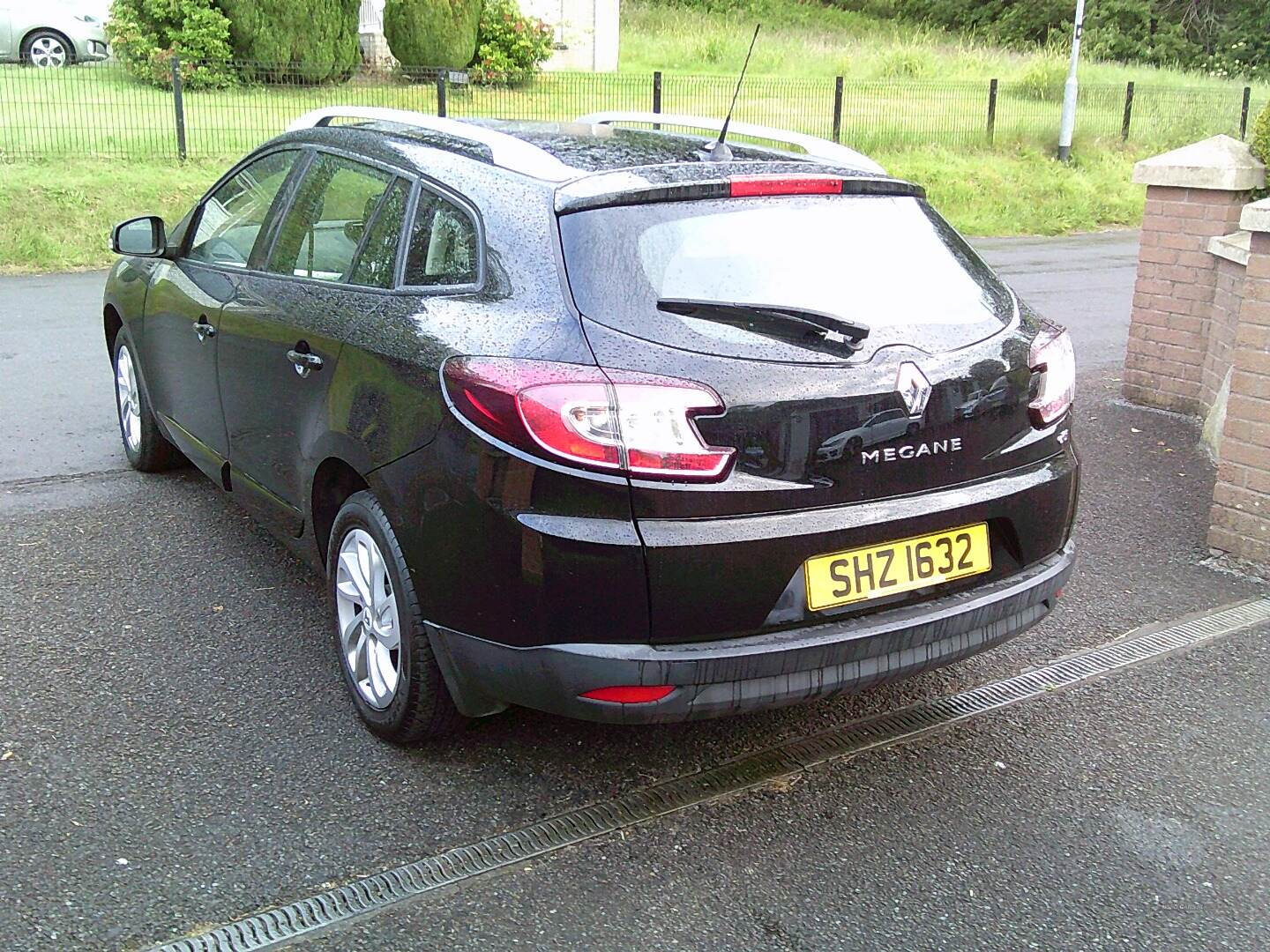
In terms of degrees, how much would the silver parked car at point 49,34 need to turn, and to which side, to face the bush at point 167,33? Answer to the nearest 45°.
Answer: approximately 45° to its right

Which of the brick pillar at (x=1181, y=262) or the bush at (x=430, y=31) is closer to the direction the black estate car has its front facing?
the bush

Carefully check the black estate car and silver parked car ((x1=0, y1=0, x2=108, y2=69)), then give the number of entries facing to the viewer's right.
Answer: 1

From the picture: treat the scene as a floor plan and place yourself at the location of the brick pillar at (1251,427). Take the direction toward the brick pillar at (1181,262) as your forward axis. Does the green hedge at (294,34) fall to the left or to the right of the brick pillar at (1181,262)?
left

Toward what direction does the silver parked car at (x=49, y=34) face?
to the viewer's right

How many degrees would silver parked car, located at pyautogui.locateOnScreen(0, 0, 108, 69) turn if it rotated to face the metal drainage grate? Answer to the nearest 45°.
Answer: approximately 90° to its right

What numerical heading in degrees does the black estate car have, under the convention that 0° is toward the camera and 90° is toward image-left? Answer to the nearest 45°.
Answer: approximately 135°

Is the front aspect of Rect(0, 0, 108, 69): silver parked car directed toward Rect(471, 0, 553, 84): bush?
yes

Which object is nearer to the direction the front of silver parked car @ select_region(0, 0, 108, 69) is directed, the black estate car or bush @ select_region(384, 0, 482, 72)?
the bush
